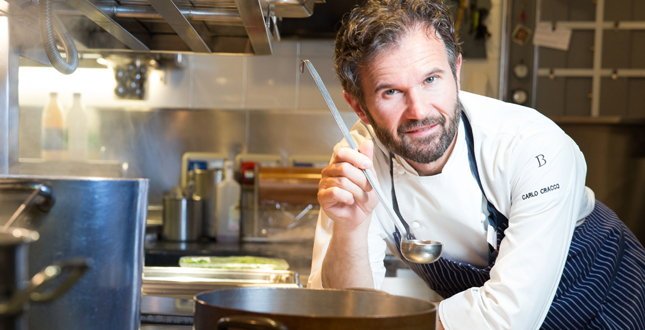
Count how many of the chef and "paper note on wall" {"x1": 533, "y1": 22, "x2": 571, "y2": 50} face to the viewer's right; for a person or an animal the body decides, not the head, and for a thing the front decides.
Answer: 0

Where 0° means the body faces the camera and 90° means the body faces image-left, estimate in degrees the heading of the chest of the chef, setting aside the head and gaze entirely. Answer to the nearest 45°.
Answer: approximately 45°

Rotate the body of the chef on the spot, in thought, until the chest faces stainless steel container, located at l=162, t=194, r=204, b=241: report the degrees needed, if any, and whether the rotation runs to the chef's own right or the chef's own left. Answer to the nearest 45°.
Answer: approximately 90° to the chef's own right

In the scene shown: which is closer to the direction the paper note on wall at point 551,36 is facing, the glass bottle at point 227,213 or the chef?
the chef

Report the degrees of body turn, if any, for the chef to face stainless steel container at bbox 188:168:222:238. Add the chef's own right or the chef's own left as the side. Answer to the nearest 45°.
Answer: approximately 90° to the chef's own right

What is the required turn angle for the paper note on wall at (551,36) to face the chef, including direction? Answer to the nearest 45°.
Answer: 0° — it already faces them

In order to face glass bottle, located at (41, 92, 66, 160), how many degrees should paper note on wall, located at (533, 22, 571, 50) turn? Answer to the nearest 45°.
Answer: approximately 45° to its right

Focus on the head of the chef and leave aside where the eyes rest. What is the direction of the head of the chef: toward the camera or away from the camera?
toward the camera

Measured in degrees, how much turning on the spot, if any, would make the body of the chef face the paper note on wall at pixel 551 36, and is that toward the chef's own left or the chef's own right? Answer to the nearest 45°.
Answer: approximately 135° to the chef's own right

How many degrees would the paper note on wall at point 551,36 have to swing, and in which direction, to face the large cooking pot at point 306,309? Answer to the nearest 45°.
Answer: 0° — it already faces it

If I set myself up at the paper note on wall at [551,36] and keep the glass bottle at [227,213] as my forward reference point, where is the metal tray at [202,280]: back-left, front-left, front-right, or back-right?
front-left

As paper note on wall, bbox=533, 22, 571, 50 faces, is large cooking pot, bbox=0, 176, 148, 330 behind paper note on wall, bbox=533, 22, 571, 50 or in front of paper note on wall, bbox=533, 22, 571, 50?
in front

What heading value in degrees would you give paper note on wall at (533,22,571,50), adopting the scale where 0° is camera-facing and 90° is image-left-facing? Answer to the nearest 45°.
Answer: approximately 0°

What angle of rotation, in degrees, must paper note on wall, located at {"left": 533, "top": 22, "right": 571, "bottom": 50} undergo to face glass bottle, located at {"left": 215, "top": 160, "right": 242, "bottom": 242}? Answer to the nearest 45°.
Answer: approximately 45° to its right

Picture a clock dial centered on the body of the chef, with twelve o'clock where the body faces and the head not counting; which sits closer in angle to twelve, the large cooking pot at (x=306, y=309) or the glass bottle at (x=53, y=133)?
the large cooking pot
